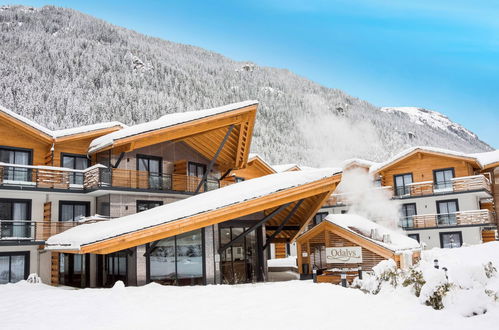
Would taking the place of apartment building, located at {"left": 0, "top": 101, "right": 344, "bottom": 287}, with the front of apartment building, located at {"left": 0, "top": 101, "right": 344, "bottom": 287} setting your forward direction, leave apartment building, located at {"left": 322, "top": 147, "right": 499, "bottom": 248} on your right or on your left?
on your left

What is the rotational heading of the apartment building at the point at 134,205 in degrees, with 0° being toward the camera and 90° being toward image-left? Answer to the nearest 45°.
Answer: approximately 0°
